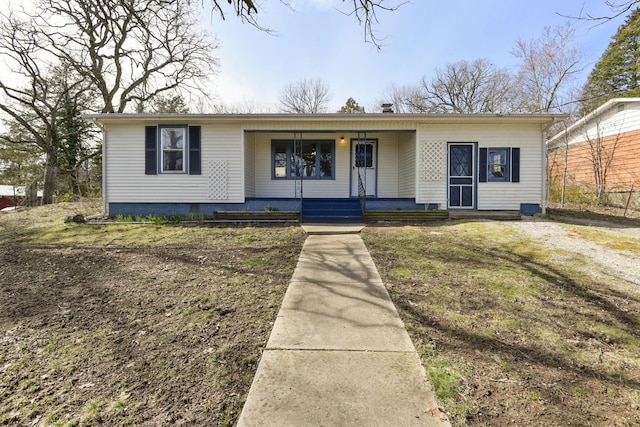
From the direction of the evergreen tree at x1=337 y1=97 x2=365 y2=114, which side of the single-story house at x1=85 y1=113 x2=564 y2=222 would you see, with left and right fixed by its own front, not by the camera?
back

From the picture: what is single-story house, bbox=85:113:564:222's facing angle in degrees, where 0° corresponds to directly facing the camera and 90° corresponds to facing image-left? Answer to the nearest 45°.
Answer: approximately 0°

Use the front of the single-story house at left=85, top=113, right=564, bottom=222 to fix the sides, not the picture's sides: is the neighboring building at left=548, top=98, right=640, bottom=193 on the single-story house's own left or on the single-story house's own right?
on the single-story house's own left

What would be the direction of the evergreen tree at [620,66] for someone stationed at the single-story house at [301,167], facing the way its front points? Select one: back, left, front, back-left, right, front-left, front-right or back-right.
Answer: back-left

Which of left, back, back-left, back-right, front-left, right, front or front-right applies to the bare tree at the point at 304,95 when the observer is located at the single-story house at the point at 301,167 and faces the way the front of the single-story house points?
back
